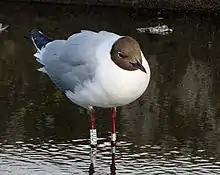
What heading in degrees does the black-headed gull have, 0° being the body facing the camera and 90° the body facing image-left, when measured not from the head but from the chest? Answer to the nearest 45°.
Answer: approximately 315°
